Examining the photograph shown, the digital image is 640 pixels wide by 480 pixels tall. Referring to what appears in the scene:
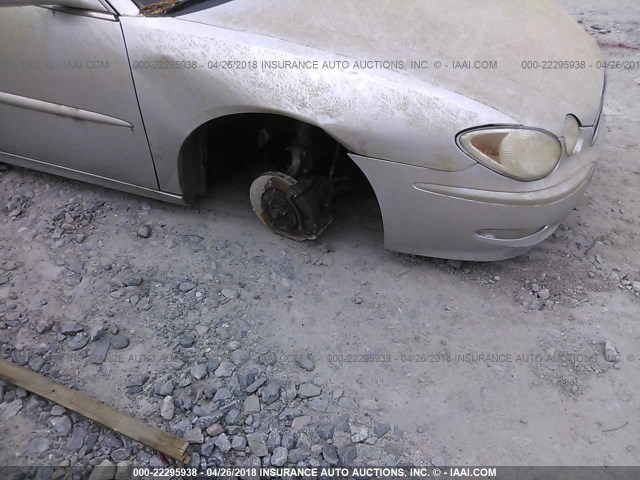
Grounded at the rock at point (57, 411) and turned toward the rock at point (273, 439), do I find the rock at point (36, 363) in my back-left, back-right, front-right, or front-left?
back-left

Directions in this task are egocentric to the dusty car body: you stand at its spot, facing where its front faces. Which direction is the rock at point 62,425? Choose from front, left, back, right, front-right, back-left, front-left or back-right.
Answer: right

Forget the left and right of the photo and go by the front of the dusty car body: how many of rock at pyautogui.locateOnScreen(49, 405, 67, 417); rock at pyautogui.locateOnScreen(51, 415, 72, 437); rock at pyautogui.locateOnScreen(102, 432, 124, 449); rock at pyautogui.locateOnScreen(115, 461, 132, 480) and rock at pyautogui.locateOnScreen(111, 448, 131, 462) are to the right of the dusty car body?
5

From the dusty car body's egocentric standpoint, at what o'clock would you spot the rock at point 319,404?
The rock is roughly at 2 o'clock from the dusty car body.

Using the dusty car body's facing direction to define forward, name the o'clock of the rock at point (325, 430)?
The rock is roughly at 2 o'clock from the dusty car body.

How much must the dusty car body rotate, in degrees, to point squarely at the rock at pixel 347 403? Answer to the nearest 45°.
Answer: approximately 45° to its right

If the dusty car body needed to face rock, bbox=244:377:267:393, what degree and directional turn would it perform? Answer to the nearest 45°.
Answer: approximately 90° to its right

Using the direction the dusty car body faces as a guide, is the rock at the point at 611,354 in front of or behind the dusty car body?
in front

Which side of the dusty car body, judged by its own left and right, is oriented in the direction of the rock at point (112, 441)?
right

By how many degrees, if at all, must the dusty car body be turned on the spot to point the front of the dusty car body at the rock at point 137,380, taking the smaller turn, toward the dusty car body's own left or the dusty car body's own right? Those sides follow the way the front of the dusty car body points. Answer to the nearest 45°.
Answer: approximately 90° to the dusty car body's own right

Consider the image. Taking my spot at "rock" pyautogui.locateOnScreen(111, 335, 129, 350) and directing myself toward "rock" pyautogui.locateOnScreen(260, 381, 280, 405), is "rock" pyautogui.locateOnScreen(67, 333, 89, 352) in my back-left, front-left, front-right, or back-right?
back-right

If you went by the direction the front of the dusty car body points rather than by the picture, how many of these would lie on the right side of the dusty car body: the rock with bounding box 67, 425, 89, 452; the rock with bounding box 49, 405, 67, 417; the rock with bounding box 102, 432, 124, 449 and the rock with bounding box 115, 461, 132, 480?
4

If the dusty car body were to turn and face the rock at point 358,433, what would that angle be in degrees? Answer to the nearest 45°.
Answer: approximately 45° to its right

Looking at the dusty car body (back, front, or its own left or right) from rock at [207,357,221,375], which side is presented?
right
